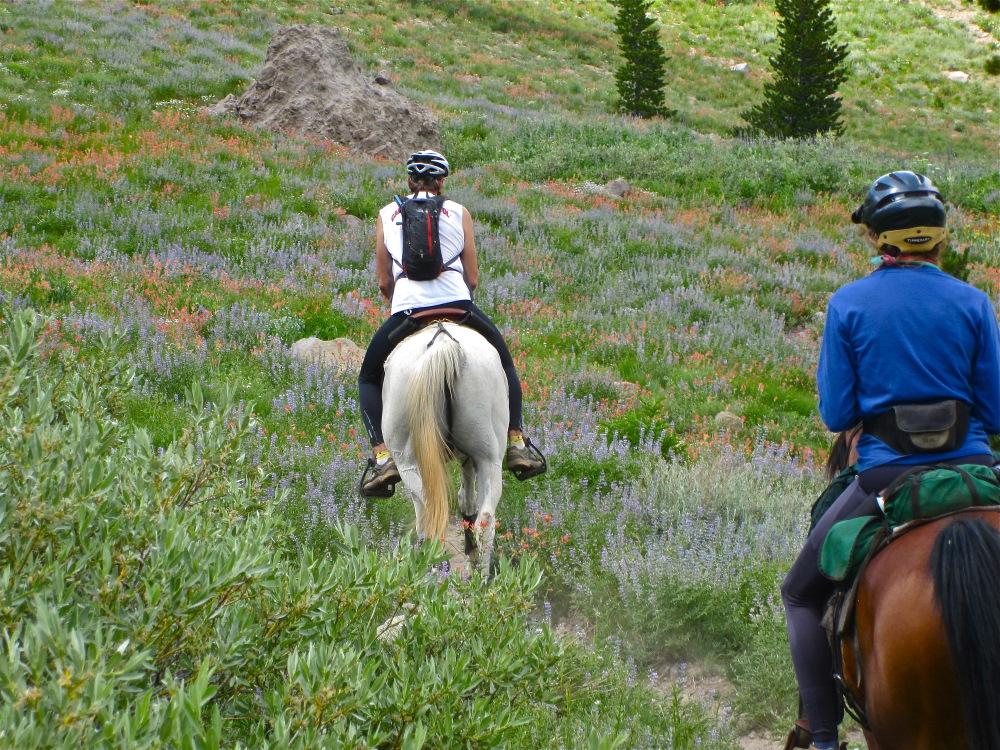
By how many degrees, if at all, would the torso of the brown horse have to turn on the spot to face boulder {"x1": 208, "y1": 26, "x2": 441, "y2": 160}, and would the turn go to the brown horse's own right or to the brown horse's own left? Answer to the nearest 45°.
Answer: approximately 45° to the brown horse's own left

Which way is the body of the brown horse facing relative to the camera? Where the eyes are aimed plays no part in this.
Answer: away from the camera

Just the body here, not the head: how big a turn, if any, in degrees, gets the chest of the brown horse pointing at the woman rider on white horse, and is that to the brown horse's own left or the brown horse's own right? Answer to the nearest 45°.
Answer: approximately 45° to the brown horse's own left

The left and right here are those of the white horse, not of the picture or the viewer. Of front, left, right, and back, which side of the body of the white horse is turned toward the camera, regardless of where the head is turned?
back

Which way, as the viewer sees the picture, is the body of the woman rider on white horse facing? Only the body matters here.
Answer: away from the camera

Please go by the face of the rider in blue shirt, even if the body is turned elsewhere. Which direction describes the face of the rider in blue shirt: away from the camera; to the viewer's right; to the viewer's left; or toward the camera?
away from the camera

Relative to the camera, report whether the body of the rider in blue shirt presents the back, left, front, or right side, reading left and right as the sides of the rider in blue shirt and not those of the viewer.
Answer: back

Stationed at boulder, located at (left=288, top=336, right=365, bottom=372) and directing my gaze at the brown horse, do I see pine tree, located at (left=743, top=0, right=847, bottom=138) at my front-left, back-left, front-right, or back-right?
back-left

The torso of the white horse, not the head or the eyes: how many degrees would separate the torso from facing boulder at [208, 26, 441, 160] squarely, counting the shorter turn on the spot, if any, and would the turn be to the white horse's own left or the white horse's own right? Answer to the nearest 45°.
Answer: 0° — it already faces it
